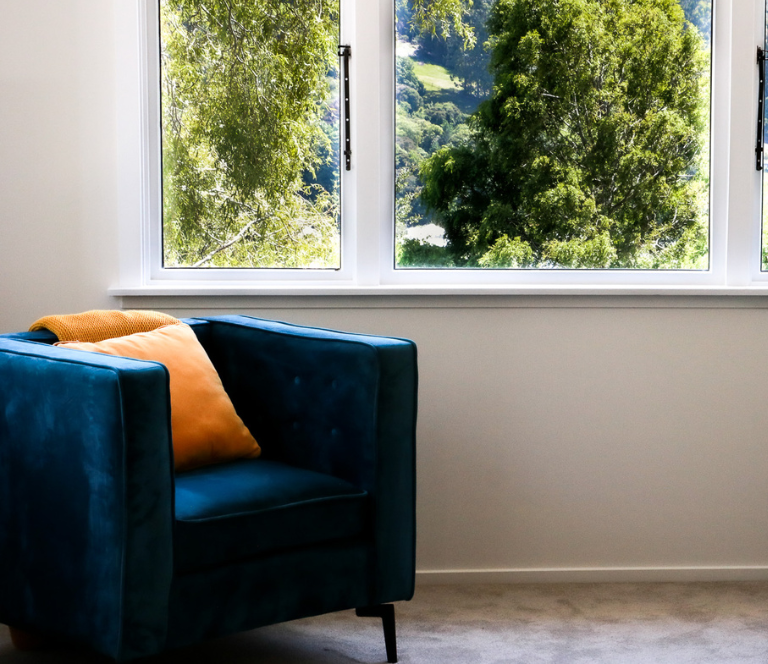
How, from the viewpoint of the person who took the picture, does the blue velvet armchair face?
facing the viewer and to the right of the viewer
